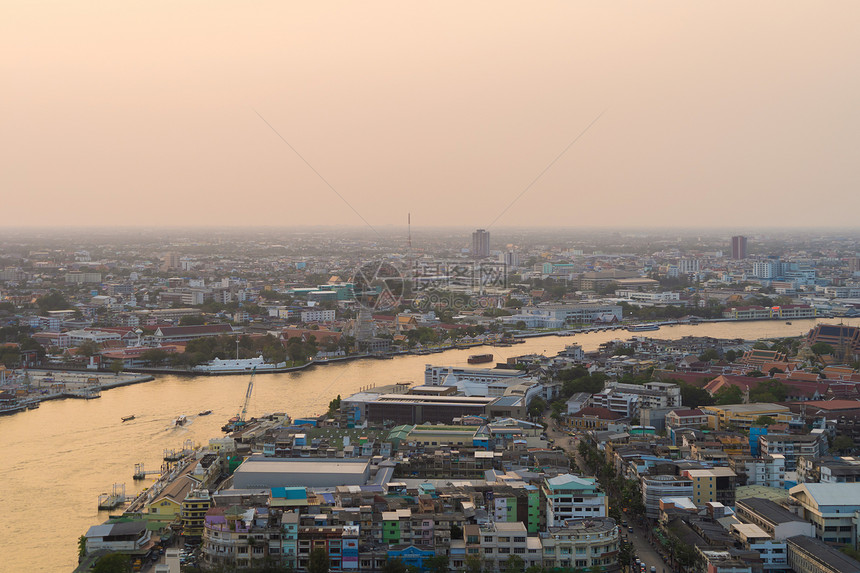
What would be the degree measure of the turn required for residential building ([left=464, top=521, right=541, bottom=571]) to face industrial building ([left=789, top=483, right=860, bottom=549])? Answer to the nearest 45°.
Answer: approximately 90° to its left

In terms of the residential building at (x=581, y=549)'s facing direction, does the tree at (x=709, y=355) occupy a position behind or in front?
behind

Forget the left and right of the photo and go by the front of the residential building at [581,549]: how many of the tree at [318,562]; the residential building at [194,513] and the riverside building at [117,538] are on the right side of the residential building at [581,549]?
3

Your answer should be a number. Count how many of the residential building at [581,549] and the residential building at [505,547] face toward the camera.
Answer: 2

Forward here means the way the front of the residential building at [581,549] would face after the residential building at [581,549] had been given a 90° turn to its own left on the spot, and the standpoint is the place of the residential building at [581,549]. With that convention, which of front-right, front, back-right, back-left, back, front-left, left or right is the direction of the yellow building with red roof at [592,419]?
left

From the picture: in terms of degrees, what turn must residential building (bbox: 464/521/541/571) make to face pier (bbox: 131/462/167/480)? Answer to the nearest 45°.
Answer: approximately 135° to its right

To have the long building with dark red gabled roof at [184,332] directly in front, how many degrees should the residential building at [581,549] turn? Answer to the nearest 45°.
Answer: approximately 135° to its right

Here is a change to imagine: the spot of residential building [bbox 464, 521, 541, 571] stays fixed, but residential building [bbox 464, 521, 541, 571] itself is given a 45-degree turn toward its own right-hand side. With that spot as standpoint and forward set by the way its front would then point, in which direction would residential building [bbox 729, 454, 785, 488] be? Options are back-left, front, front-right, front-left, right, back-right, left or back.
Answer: back

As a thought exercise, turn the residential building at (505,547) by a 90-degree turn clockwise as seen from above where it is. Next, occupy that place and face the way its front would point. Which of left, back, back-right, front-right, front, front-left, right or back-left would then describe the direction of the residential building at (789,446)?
back-right

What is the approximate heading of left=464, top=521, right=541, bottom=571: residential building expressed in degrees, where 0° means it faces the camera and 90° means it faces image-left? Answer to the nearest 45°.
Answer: approximately 0°

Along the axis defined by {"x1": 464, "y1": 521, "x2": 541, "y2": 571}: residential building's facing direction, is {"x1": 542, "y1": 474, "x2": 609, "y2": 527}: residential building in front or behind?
behind

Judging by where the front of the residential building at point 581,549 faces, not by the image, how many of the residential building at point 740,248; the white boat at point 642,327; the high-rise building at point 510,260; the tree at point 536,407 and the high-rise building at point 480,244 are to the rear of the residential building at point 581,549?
5

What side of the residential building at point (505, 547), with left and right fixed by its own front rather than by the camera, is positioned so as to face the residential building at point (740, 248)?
back
